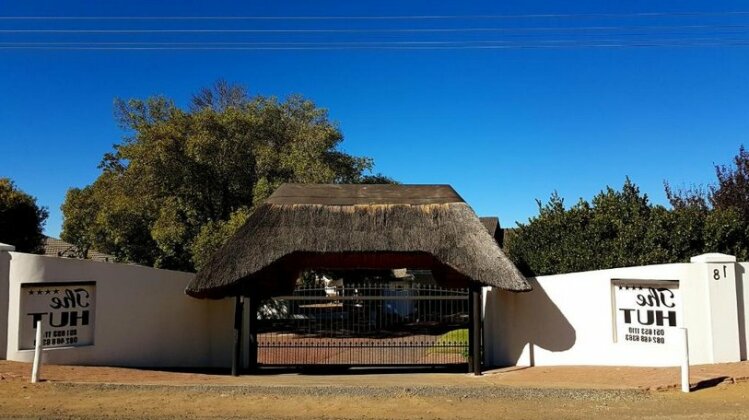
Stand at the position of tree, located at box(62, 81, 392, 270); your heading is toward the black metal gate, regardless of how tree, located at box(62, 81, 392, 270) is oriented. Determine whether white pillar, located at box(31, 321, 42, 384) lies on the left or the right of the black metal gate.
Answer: right

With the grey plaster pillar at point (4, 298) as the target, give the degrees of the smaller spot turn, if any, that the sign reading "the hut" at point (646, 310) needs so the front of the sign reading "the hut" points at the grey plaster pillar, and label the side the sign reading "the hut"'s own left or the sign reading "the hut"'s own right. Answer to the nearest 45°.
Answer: approximately 45° to the sign reading "the hut"'s own right

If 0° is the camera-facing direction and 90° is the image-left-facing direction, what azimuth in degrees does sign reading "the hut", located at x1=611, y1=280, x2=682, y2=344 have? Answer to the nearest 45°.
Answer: approximately 0°

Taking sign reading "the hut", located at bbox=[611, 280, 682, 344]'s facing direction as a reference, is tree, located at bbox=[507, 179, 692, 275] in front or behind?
behind

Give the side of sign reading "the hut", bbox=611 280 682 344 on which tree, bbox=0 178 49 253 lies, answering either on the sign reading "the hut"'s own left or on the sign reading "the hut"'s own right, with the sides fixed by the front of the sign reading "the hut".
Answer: on the sign reading "the hut"'s own right

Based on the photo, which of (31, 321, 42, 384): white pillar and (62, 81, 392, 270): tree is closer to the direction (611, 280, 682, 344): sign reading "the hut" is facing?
the white pillar

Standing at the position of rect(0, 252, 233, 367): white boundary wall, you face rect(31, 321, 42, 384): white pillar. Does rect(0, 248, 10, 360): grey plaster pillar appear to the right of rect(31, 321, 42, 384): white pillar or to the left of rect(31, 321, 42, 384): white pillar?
right

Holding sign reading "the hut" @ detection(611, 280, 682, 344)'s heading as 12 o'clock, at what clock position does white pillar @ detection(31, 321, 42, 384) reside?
The white pillar is roughly at 2 o'clock from the sign reading "the hut".

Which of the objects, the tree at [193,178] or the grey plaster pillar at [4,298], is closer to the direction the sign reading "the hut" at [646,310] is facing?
the grey plaster pillar
